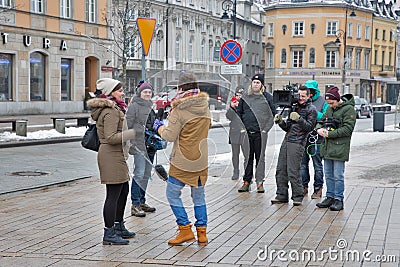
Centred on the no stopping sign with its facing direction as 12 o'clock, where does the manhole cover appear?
The manhole cover is roughly at 1 o'clock from the no stopping sign.

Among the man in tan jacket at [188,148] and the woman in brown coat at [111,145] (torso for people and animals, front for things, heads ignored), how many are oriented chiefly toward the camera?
0

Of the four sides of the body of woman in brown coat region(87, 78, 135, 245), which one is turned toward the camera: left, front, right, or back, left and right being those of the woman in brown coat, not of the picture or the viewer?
right

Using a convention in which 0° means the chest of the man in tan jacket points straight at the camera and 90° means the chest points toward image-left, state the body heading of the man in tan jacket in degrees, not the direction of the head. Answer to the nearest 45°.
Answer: approximately 135°

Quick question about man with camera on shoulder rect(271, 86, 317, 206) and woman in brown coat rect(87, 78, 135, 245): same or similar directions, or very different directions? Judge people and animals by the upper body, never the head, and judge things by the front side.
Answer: very different directions

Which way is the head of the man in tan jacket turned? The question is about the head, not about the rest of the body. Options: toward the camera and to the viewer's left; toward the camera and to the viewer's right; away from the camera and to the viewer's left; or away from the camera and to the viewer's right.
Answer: away from the camera and to the viewer's left

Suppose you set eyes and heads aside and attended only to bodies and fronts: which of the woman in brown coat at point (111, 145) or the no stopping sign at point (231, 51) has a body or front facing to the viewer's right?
the woman in brown coat

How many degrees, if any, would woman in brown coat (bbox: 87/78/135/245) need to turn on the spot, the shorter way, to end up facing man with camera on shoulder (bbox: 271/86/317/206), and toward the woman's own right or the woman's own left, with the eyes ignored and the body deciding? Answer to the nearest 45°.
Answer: approximately 45° to the woman's own left

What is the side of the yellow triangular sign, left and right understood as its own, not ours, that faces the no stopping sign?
left

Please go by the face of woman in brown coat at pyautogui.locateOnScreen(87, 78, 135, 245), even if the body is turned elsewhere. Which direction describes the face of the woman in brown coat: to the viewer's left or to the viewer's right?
to the viewer's right

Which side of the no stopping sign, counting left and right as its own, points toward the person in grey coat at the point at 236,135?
front

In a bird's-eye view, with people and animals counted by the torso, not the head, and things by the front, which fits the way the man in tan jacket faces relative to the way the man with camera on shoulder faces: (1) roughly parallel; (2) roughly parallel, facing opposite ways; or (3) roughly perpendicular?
roughly perpendicular

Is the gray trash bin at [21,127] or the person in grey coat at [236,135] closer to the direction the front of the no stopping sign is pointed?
the person in grey coat

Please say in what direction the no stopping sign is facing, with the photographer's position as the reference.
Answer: facing the viewer

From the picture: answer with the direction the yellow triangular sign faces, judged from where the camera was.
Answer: facing the viewer and to the right of the viewer

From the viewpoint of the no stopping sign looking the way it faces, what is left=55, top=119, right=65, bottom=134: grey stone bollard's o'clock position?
The grey stone bollard is roughly at 4 o'clock from the no stopping sign.

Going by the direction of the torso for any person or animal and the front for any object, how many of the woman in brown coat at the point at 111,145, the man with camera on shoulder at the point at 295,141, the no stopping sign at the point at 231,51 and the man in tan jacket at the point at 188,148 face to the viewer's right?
1

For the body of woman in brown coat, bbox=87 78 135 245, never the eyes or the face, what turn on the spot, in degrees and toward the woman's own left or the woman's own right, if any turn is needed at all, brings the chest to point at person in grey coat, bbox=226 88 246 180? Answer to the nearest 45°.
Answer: approximately 45° to the woman's own left

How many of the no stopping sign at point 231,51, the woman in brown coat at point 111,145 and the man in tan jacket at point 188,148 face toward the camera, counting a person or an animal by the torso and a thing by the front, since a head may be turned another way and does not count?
1
